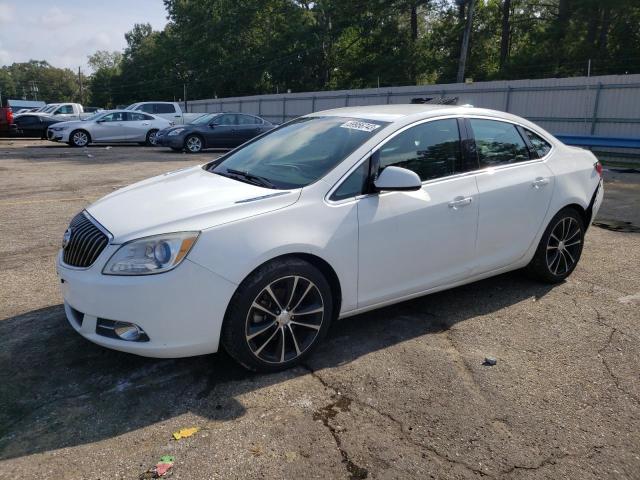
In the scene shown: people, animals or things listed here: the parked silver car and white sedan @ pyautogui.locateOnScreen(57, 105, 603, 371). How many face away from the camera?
0

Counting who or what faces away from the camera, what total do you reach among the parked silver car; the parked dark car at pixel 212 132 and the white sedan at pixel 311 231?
0

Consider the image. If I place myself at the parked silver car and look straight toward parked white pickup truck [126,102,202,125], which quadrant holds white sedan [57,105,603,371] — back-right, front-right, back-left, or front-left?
back-right

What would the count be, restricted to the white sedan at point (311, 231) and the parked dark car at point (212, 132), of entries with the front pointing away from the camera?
0

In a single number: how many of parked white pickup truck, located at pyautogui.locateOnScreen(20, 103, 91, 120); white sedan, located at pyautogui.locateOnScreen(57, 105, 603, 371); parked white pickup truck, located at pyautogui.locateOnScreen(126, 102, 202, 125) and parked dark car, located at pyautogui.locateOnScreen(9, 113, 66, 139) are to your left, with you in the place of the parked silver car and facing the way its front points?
1

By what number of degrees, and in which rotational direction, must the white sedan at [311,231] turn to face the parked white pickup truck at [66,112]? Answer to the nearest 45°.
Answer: approximately 90° to its right

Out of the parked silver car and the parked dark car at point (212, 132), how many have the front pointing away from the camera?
0

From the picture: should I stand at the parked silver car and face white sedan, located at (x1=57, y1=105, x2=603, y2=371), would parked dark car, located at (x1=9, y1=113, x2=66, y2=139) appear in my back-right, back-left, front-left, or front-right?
back-right

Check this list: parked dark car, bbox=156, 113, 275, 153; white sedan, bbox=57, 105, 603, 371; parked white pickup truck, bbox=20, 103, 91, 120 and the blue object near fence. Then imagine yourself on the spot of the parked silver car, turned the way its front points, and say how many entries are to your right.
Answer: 1

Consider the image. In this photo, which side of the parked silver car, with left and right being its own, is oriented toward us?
left

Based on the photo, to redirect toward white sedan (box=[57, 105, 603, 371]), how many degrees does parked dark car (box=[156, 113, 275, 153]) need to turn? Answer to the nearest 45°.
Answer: approximately 45° to its left

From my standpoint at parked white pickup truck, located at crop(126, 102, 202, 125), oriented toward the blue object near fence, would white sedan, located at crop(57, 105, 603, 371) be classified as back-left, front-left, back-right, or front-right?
front-right

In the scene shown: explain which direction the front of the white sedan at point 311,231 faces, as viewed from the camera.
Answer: facing the viewer and to the left of the viewer
